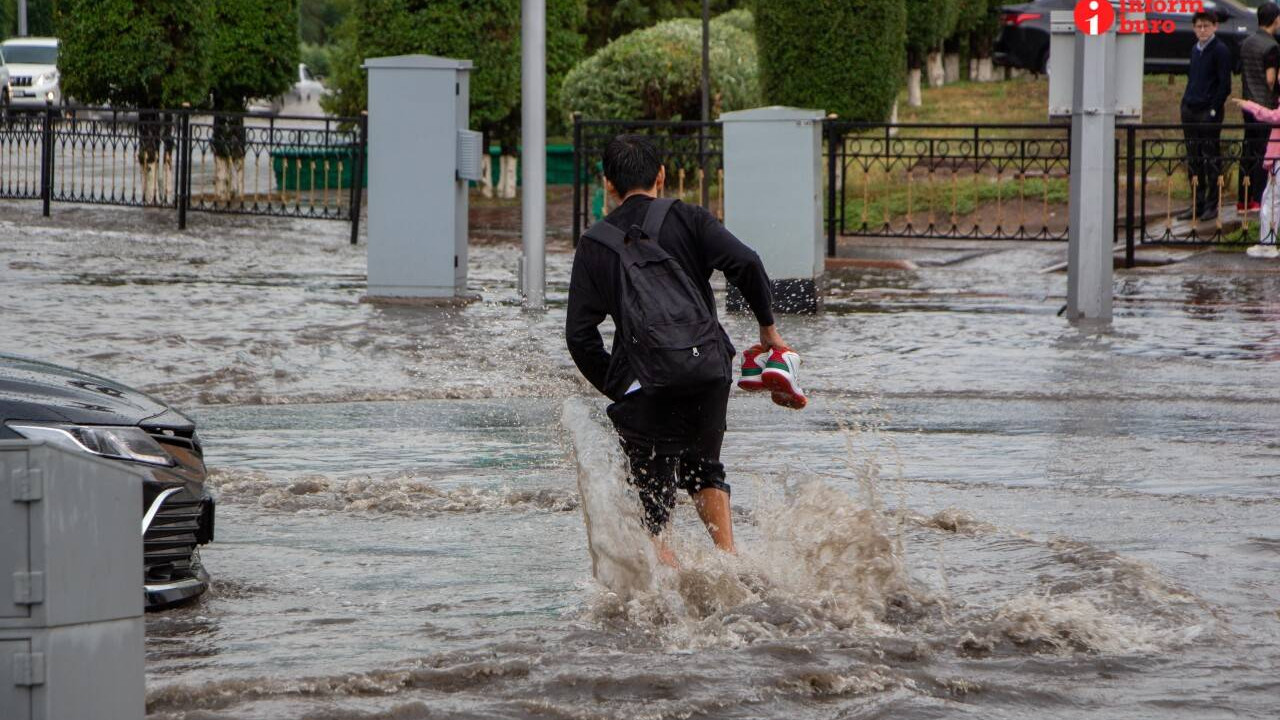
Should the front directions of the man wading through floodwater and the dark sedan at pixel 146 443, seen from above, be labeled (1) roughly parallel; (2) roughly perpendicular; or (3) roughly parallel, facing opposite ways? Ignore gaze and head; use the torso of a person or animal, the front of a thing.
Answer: roughly perpendicular

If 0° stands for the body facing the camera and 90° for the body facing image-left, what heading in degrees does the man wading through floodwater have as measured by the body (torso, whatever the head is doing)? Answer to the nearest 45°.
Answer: approximately 180°

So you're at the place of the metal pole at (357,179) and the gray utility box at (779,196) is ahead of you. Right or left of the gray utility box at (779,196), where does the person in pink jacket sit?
left
